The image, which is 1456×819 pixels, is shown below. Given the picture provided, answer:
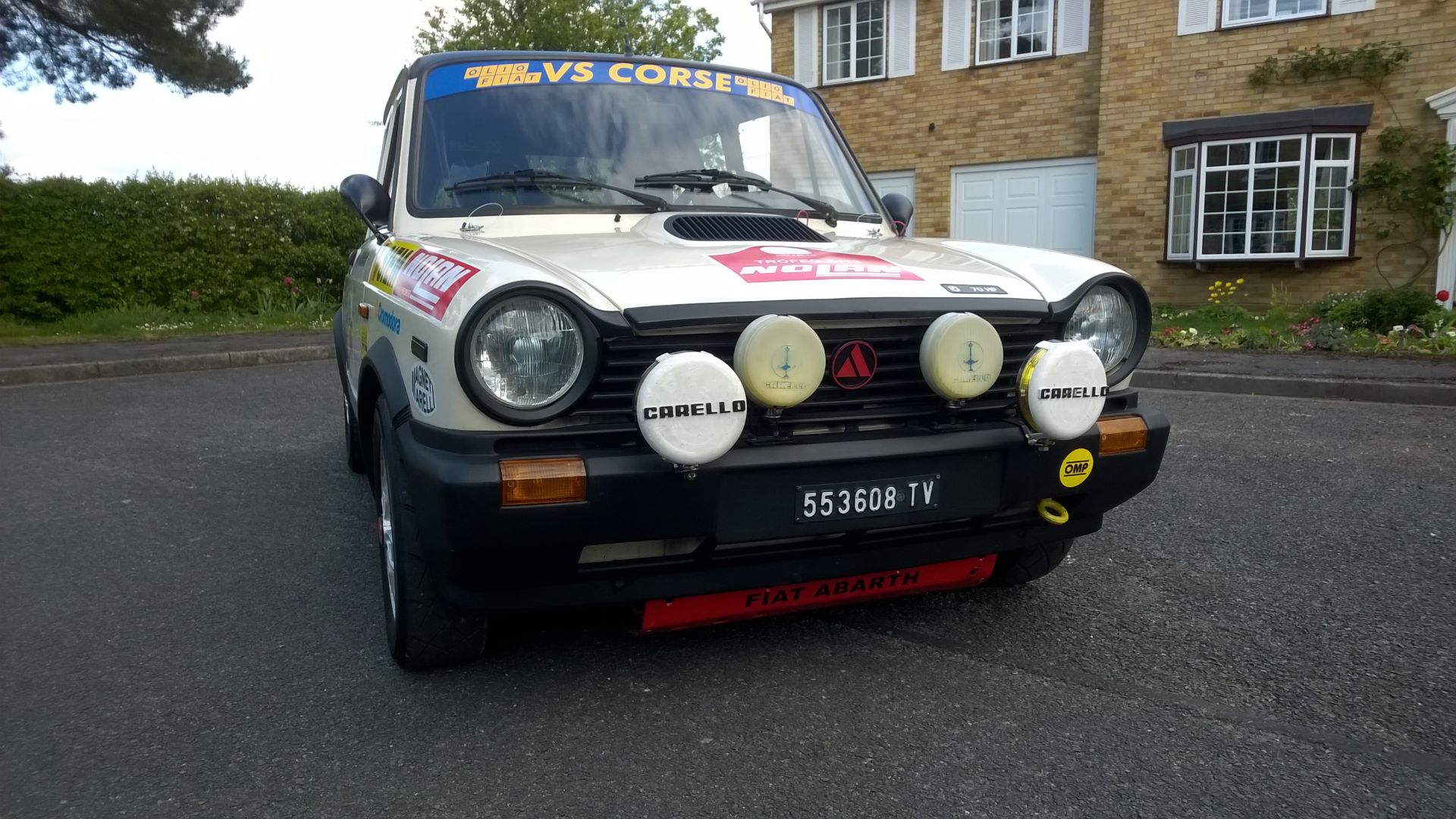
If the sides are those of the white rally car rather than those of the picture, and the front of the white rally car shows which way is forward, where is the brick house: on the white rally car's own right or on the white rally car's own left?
on the white rally car's own left

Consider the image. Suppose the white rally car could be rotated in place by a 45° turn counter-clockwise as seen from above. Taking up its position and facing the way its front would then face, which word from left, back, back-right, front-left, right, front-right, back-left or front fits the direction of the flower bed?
front-left

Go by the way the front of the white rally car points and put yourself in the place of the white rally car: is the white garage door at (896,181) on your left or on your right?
on your left

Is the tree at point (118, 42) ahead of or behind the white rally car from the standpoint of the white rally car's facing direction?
behind

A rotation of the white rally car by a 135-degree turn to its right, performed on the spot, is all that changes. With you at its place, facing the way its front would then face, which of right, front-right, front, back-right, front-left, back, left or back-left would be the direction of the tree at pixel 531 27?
right

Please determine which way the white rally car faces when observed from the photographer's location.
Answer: facing the viewer and to the right of the viewer

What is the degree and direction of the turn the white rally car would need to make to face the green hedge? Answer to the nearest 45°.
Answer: approximately 180°

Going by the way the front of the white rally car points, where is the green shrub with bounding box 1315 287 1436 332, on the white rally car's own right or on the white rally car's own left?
on the white rally car's own left
